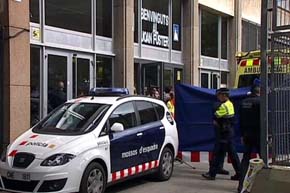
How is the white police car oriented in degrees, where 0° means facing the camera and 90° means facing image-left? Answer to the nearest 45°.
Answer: approximately 45°

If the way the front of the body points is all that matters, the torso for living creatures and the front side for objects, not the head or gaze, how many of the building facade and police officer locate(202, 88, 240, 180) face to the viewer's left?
1

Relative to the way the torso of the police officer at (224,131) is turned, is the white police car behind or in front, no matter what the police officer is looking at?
in front

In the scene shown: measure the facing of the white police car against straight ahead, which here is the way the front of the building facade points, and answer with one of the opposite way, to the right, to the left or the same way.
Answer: to the right

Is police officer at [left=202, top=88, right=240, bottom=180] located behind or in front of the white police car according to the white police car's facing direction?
behind

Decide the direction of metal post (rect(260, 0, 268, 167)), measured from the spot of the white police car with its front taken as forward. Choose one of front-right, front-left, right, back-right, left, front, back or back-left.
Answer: left

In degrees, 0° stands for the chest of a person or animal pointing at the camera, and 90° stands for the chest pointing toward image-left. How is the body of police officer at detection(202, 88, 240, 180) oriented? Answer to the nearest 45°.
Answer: approximately 90°

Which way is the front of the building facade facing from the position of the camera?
facing the viewer and to the right of the viewer

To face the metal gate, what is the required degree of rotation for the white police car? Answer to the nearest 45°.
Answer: approximately 90° to its left
